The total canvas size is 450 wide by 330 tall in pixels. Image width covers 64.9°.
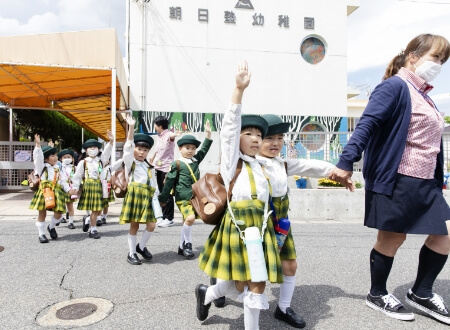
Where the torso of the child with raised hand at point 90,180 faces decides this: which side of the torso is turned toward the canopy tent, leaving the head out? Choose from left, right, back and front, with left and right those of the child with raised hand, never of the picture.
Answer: back

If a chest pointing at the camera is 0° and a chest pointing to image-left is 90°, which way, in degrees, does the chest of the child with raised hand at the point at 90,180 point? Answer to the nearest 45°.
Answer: approximately 0°

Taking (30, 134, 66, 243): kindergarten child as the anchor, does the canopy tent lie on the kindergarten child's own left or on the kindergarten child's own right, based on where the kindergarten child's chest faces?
on the kindergarten child's own left

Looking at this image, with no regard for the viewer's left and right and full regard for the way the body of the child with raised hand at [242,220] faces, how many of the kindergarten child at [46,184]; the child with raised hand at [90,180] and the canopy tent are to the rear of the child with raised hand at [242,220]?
3

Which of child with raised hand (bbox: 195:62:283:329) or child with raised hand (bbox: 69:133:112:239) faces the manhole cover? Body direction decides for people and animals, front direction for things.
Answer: child with raised hand (bbox: 69:133:112:239)

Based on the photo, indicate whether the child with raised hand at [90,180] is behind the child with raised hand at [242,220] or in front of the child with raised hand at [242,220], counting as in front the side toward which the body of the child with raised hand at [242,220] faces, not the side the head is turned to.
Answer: behind

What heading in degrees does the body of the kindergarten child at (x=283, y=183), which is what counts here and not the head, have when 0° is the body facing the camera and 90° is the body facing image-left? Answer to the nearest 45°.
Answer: approximately 315°

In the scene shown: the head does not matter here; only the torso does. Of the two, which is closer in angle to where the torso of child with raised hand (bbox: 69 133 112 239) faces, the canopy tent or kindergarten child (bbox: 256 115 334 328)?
the kindergarten child
